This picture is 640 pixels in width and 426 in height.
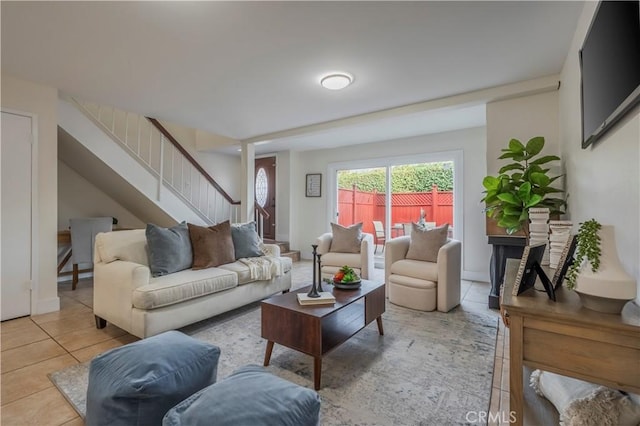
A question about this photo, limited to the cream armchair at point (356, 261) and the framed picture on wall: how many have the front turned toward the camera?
2

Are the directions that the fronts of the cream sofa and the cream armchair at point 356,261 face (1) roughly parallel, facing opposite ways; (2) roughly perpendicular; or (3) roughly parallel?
roughly perpendicular

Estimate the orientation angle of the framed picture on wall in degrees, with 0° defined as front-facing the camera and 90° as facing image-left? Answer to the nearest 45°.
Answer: approximately 0°

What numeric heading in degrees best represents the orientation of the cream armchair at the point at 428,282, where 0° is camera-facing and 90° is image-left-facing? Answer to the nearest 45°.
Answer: approximately 45°

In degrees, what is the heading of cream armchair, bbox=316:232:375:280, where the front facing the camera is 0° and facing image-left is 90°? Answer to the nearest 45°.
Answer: approximately 0°

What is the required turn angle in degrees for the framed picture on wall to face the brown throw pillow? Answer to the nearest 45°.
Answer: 0° — it already faces it

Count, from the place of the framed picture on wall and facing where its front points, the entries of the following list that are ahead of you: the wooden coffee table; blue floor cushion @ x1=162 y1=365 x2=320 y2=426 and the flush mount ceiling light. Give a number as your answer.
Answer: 3

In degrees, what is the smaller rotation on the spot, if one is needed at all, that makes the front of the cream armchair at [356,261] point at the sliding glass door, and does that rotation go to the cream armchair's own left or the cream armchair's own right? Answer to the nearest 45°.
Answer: approximately 135° to the cream armchair's own left

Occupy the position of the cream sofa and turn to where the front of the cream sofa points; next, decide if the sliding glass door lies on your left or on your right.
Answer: on your left

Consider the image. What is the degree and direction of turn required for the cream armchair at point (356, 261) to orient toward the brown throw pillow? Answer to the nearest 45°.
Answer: approximately 45° to its right
